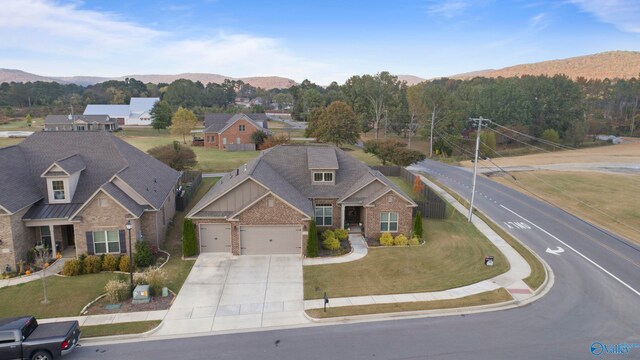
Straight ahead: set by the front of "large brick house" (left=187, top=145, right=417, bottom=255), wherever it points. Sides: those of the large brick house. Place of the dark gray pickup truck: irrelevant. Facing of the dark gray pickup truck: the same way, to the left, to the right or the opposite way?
to the right

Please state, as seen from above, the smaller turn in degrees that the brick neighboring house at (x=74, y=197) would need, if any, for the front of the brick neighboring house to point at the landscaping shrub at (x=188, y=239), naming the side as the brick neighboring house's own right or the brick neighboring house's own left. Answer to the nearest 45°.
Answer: approximately 45° to the brick neighboring house's own left

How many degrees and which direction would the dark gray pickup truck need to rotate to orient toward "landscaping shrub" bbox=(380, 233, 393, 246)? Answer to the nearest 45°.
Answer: approximately 135° to its right

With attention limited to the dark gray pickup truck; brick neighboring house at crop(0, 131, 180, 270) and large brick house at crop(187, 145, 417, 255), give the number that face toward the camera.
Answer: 2

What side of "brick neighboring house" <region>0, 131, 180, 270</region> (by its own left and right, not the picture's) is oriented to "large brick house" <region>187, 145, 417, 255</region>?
left

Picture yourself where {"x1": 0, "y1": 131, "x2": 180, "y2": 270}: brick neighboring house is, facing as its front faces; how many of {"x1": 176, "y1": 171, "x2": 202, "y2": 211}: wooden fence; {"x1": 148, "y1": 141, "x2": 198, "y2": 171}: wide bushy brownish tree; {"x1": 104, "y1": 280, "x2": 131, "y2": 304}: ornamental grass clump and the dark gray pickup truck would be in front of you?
2

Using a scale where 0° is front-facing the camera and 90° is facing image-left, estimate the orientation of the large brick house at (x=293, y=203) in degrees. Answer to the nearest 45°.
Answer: approximately 0°

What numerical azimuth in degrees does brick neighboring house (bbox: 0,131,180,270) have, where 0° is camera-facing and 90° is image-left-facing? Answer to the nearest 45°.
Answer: approximately 0°

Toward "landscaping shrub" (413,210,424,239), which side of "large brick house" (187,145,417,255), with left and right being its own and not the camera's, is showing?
left

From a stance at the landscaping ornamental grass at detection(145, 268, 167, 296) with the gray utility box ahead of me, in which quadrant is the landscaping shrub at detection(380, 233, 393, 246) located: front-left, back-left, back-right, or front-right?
back-left

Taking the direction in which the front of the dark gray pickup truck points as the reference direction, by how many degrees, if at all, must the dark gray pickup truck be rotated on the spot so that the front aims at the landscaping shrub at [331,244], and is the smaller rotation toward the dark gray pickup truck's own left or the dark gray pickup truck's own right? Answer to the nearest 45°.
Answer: approximately 135° to the dark gray pickup truck's own right

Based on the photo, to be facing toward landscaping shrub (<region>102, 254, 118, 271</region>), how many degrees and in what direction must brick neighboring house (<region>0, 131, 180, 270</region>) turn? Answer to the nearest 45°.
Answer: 0° — it already faces it
